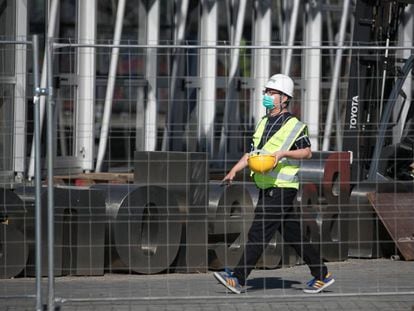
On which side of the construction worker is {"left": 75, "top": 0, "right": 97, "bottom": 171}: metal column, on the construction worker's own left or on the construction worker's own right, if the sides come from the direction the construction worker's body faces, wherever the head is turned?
on the construction worker's own right

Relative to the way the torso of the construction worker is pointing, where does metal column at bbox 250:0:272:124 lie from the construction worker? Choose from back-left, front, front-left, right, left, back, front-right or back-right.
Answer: back-right

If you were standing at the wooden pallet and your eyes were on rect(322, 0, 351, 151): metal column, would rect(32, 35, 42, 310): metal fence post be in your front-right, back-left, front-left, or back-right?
back-right

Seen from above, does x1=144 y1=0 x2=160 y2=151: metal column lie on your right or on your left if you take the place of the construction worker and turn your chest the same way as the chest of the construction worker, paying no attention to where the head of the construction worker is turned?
on your right

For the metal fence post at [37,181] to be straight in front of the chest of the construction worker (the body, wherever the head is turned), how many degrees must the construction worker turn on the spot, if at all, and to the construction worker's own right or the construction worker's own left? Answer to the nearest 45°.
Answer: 0° — they already face it

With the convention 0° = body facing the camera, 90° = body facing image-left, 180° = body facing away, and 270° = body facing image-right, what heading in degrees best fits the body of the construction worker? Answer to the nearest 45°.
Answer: approximately 45°

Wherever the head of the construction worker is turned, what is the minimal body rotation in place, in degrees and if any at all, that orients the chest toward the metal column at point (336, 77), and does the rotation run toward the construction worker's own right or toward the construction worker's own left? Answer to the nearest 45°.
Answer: approximately 135° to the construction worker's own right
